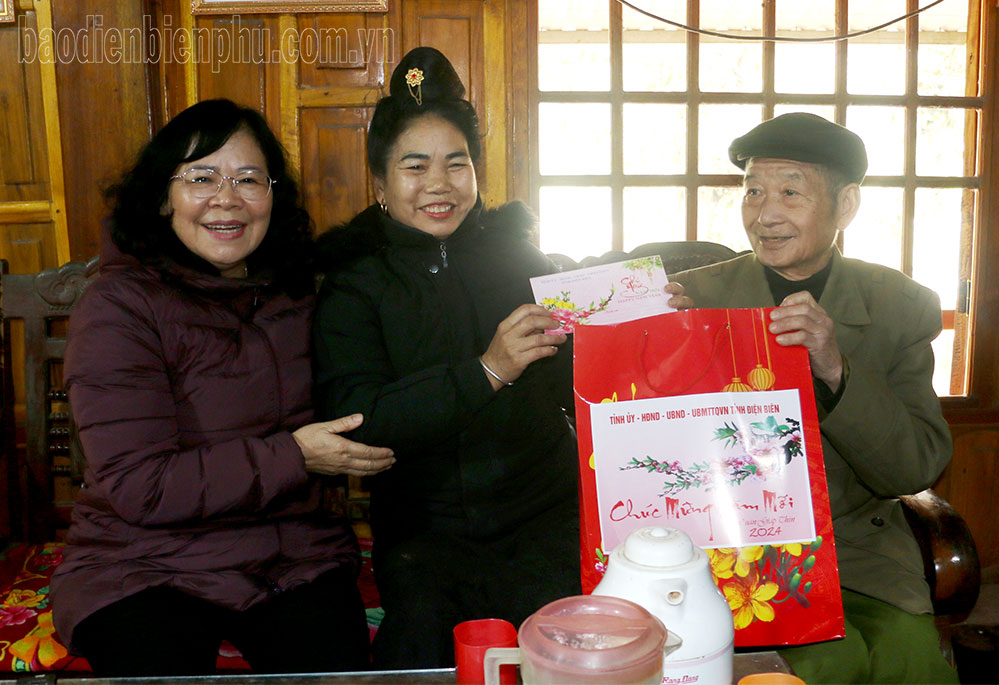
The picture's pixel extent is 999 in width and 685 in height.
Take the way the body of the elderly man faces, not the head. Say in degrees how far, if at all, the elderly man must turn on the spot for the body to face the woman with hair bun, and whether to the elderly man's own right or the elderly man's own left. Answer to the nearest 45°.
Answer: approximately 45° to the elderly man's own right

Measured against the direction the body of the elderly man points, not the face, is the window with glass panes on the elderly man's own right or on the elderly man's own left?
on the elderly man's own right

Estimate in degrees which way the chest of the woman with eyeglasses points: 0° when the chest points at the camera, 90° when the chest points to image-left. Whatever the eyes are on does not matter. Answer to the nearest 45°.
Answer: approximately 315°

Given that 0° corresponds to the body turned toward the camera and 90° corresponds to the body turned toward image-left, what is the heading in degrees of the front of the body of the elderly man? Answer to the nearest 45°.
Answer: approximately 45°
